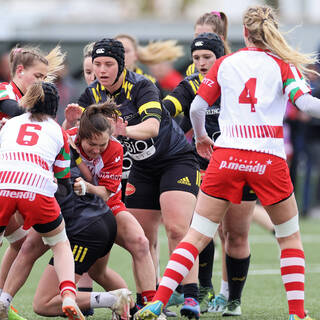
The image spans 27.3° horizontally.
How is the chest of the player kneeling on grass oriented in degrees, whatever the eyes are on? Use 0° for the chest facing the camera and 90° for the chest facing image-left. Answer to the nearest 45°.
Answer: approximately 90°
